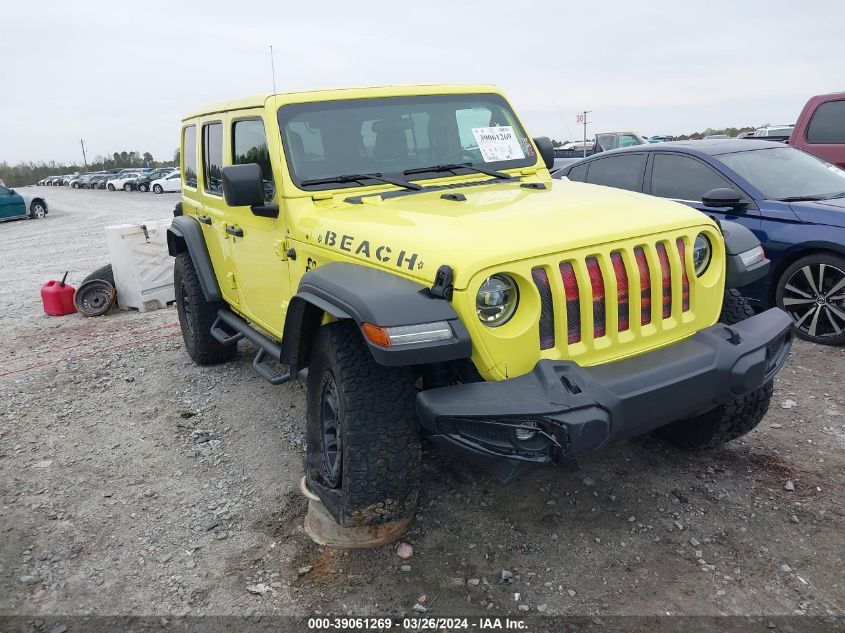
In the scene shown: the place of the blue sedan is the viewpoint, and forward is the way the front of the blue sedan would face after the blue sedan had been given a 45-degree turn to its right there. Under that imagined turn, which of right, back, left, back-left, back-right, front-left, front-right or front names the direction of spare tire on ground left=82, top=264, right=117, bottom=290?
right

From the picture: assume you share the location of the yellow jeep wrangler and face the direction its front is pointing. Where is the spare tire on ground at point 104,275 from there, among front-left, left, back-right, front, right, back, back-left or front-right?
back

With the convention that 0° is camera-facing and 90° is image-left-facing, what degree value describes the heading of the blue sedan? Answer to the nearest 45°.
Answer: approximately 315°

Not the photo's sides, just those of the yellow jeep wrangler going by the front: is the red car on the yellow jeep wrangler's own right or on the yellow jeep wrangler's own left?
on the yellow jeep wrangler's own left

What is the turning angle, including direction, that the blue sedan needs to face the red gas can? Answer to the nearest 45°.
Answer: approximately 135° to its right

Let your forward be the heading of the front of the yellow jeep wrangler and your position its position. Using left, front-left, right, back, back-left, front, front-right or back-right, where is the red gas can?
back

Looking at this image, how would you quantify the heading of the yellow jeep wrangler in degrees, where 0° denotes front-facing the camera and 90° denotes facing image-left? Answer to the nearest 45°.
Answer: approximately 315°

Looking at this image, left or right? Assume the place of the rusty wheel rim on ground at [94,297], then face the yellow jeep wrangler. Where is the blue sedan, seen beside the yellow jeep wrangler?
left
